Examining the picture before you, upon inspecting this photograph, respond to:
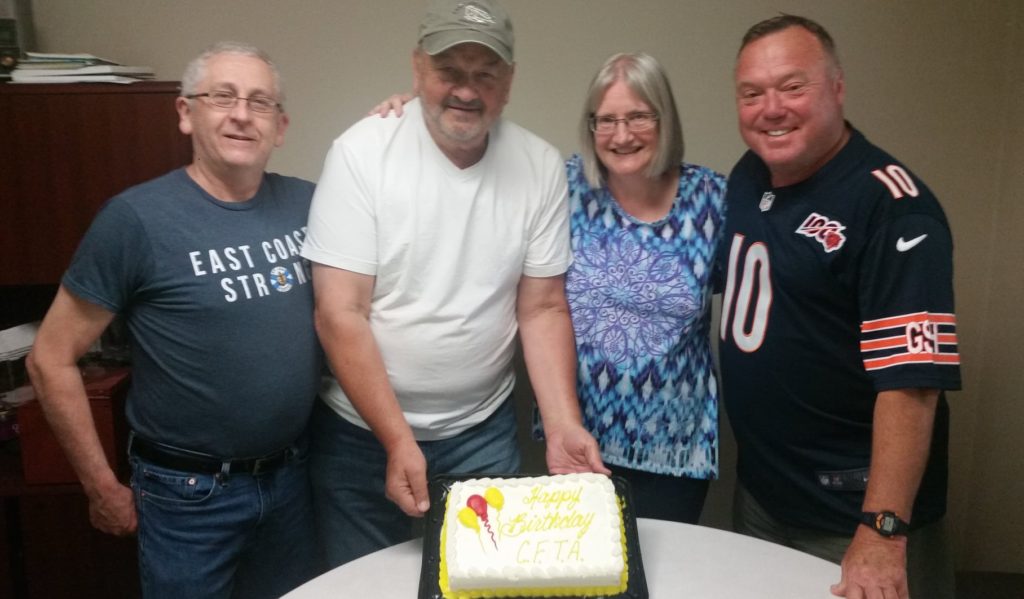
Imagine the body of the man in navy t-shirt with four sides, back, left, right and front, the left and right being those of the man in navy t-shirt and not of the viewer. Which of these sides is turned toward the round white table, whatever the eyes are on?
front

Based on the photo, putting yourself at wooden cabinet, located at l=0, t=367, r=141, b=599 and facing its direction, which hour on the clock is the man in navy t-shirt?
The man in navy t-shirt is roughly at 11 o'clock from the wooden cabinet.

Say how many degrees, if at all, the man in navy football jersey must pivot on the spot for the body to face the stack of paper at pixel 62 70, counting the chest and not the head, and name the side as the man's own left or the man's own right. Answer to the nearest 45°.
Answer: approximately 45° to the man's own right

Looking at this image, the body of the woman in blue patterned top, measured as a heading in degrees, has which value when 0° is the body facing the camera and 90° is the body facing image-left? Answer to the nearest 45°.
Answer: approximately 0°

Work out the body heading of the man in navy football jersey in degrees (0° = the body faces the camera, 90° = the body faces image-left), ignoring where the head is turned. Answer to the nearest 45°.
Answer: approximately 45°

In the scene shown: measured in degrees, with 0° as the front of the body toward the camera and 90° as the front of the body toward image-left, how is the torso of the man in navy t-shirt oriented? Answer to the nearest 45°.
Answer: approximately 315°

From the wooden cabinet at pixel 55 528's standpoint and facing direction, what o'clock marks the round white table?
The round white table is roughly at 11 o'clock from the wooden cabinet.

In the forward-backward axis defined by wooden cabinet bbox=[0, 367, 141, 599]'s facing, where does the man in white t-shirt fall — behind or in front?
in front
